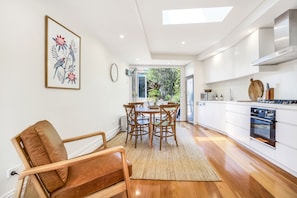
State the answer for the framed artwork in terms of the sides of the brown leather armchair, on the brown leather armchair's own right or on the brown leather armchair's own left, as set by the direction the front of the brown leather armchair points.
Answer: on the brown leather armchair's own left

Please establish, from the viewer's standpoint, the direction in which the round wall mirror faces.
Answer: facing the viewer and to the right of the viewer

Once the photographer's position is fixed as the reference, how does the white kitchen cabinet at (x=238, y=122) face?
facing the viewer and to the left of the viewer

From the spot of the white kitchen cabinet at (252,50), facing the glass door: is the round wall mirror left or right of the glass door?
left

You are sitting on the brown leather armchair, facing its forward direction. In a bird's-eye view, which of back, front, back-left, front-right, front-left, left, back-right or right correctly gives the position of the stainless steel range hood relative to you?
front

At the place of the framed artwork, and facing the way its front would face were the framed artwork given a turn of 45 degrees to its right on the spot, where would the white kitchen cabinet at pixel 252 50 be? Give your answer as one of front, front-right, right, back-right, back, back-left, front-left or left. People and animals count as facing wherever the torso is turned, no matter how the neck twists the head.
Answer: left

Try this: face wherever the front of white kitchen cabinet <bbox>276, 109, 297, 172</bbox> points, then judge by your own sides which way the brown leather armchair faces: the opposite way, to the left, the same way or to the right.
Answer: the opposite way

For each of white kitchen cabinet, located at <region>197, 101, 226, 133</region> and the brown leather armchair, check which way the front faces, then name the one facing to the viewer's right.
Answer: the brown leather armchair

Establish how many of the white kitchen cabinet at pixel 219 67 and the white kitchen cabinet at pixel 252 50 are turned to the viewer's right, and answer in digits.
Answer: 0

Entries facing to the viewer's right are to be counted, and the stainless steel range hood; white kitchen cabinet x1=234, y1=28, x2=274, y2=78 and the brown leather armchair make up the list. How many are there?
1

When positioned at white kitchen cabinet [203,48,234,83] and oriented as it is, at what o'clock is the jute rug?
The jute rug is roughly at 11 o'clock from the white kitchen cabinet.

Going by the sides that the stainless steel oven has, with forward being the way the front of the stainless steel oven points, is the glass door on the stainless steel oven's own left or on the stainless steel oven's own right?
on the stainless steel oven's own right

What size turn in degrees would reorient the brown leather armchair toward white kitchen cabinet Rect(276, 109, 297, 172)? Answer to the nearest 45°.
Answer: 0° — it already faces it

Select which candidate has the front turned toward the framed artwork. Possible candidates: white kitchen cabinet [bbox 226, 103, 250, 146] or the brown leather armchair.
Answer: the white kitchen cabinet

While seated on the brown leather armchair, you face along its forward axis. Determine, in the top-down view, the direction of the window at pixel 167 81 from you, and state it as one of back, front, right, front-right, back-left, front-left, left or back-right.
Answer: front-left
